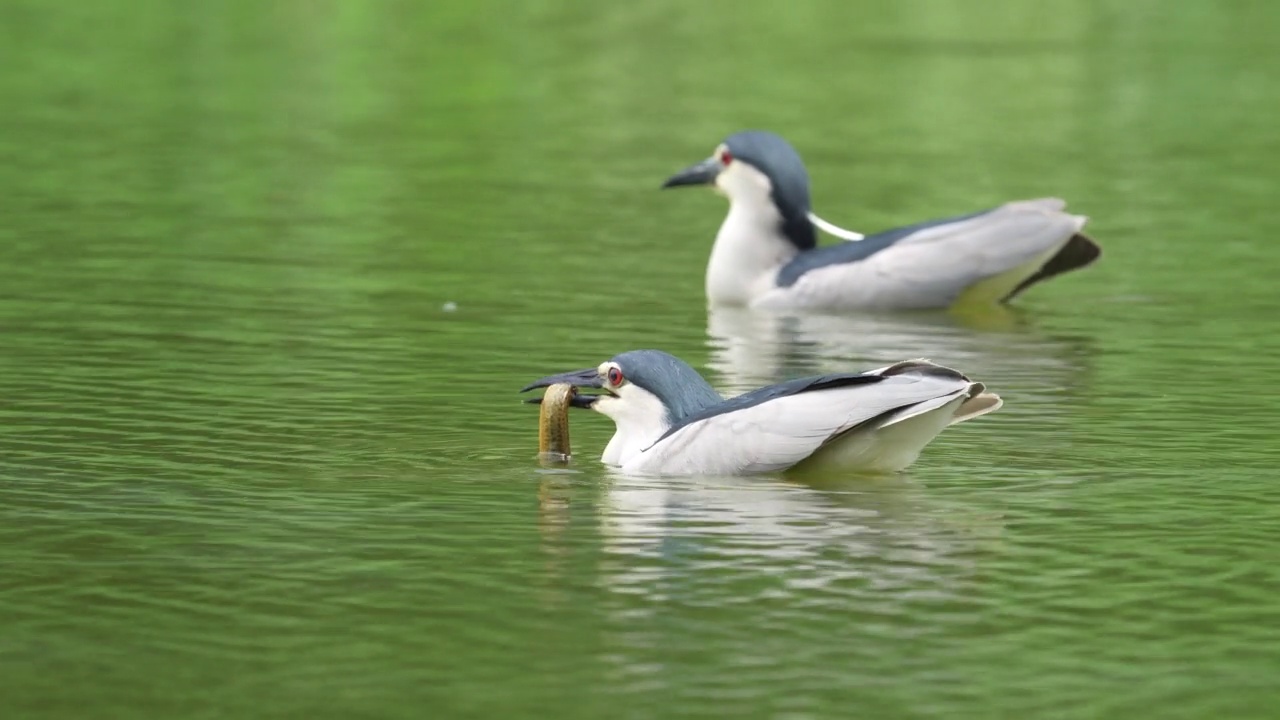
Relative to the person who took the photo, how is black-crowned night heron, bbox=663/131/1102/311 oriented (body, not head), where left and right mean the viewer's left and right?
facing to the left of the viewer

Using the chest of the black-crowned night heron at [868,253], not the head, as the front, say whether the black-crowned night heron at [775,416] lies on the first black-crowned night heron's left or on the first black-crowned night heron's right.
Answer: on the first black-crowned night heron's left

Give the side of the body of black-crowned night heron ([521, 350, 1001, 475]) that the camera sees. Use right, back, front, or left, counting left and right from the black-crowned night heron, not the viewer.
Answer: left

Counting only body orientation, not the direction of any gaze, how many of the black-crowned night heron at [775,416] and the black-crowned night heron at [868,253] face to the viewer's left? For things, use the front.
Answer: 2

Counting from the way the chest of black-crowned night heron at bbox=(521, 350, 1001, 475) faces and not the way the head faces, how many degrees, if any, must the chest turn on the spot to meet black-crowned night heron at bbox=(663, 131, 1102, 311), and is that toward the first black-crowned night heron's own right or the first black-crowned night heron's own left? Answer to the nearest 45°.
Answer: approximately 90° to the first black-crowned night heron's own right
